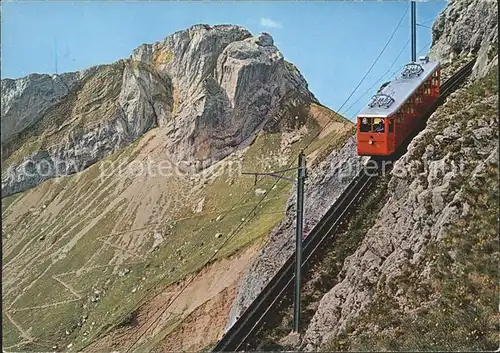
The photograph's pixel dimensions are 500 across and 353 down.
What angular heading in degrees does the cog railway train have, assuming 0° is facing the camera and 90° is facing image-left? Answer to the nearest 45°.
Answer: approximately 45°

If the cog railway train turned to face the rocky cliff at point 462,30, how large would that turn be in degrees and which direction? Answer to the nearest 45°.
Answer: approximately 180°

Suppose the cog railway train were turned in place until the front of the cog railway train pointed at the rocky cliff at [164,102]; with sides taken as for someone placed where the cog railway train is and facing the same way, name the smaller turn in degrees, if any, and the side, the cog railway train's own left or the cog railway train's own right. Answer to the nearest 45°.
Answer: approximately 90° to the cog railway train's own right
